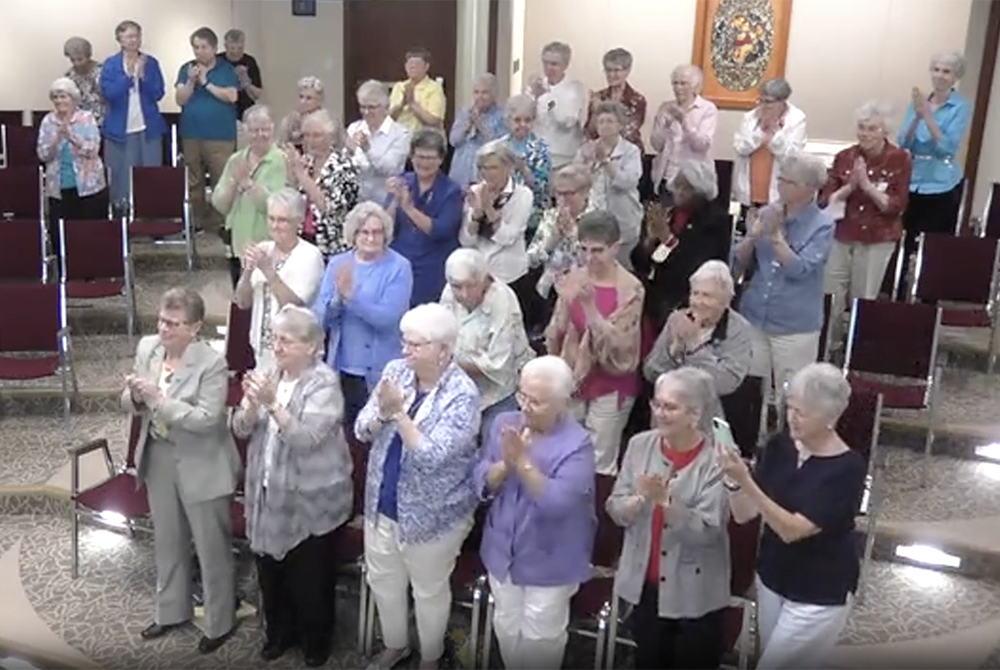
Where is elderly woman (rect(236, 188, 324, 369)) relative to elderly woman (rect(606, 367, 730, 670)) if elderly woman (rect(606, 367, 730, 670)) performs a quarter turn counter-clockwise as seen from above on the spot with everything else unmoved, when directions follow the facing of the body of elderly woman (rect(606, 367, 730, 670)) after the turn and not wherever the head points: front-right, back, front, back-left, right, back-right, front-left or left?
back

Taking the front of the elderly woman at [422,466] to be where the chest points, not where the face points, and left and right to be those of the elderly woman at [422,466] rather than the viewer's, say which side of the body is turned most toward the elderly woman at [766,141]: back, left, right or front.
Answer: back

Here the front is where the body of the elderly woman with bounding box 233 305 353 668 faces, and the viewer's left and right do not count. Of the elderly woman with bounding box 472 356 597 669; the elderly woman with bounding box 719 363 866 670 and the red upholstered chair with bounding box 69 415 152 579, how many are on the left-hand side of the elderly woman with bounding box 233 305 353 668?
2

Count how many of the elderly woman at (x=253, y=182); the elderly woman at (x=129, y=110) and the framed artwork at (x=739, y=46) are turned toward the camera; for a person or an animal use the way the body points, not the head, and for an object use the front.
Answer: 3

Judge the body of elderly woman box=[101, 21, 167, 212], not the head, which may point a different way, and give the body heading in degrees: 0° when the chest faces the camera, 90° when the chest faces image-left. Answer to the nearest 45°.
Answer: approximately 0°

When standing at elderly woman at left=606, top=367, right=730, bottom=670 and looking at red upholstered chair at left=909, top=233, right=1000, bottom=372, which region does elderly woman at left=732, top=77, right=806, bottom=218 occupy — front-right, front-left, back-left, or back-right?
front-left

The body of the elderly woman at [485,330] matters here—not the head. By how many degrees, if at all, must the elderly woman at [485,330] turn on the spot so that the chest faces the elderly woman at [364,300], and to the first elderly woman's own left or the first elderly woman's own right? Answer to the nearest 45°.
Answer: approximately 90° to the first elderly woman's own right

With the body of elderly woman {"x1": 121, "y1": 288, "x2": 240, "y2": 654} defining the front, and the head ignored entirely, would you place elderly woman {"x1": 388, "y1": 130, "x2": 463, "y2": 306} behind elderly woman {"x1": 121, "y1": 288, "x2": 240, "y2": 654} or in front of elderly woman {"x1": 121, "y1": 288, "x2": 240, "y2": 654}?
behind

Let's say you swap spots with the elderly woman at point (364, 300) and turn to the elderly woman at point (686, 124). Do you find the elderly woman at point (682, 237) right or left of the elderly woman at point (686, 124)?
right

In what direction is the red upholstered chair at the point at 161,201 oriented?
toward the camera

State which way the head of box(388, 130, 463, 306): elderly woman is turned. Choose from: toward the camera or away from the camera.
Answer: toward the camera

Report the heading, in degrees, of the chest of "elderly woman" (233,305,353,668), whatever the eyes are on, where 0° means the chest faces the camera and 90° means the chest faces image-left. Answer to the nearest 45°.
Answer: approximately 45°

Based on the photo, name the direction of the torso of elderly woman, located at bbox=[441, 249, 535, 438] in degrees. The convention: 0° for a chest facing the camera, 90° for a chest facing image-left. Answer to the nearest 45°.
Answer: approximately 45°

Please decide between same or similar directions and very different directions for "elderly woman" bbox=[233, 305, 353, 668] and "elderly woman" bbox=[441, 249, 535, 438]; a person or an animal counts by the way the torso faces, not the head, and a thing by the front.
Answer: same or similar directions

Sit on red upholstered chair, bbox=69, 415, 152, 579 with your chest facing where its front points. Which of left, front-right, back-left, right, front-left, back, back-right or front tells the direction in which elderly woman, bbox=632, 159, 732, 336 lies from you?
back-left

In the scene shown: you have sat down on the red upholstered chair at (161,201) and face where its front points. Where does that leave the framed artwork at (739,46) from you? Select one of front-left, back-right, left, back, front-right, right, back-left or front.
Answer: left

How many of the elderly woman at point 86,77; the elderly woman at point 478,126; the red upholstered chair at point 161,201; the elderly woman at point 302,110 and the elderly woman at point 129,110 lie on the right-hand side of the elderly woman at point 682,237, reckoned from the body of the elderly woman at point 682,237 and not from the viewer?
5

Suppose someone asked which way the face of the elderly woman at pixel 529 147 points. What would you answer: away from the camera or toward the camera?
toward the camera

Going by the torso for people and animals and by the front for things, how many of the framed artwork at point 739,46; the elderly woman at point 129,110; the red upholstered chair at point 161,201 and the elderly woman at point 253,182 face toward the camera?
4

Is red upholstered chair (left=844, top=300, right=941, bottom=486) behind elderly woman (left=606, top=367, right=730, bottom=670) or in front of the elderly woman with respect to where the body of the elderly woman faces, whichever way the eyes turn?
behind

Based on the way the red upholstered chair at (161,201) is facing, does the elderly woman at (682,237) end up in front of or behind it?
in front
